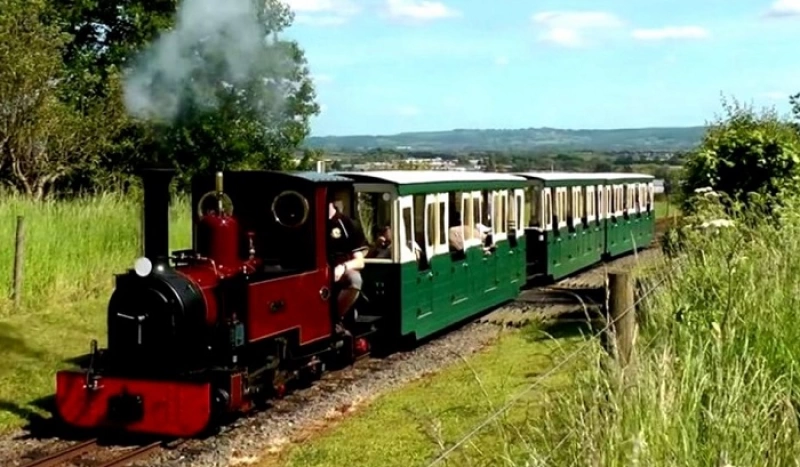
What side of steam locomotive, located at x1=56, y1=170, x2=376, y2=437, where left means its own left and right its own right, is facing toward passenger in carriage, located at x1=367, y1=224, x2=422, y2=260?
back

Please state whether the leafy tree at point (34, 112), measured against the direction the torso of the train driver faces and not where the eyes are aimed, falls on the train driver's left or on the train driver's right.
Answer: on the train driver's right

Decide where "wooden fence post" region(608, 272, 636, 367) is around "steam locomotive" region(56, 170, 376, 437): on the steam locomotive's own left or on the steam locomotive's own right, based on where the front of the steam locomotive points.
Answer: on the steam locomotive's own left

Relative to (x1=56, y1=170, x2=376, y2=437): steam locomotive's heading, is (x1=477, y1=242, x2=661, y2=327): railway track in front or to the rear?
to the rear

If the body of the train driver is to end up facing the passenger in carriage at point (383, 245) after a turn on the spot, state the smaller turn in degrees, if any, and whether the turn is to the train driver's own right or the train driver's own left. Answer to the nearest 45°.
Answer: approximately 135° to the train driver's own right

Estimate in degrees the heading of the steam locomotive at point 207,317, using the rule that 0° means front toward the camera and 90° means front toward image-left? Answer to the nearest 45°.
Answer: approximately 45°

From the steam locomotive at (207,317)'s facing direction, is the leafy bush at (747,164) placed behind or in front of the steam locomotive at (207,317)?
behind

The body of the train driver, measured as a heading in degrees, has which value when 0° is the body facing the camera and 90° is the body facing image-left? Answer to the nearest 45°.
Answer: approximately 45°

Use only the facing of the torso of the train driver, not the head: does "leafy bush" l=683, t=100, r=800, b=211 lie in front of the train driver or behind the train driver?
behind
